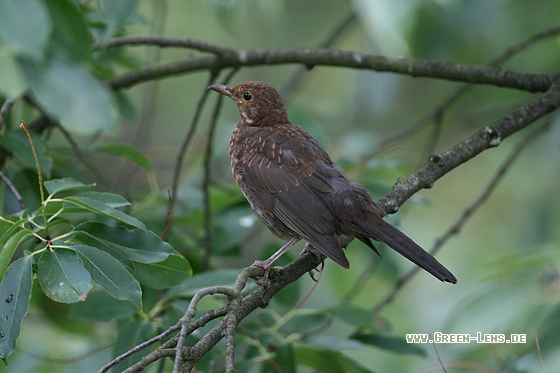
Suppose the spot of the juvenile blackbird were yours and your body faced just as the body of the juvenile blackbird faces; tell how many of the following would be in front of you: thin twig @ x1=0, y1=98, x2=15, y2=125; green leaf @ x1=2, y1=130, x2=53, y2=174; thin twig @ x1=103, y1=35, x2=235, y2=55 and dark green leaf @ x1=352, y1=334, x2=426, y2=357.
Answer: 3

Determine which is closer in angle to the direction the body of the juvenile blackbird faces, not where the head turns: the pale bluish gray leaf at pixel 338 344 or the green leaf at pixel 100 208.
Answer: the green leaf

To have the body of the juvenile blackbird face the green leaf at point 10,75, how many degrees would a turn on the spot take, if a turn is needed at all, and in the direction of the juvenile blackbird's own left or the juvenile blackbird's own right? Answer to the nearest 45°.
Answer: approximately 45° to the juvenile blackbird's own left

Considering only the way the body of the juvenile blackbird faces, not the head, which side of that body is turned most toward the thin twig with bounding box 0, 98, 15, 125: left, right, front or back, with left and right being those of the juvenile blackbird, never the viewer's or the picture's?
front

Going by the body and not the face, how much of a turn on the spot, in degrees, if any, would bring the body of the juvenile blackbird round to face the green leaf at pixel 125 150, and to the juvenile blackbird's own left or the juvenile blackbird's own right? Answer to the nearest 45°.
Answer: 0° — it already faces it

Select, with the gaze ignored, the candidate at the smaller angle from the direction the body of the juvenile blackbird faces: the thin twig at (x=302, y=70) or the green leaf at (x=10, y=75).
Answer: the green leaf

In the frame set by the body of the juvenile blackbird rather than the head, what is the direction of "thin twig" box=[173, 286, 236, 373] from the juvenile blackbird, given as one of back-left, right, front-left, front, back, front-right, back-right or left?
left

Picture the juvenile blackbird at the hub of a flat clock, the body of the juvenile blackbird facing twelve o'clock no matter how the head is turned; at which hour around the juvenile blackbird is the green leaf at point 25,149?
The green leaf is roughly at 12 o'clock from the juvenile blackbird.

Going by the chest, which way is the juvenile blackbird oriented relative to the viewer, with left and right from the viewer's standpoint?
facing to the left of the viewer

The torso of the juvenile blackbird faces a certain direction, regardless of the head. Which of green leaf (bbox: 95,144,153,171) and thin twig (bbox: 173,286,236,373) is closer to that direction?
the green leaf

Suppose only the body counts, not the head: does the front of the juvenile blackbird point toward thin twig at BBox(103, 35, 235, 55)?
yes
